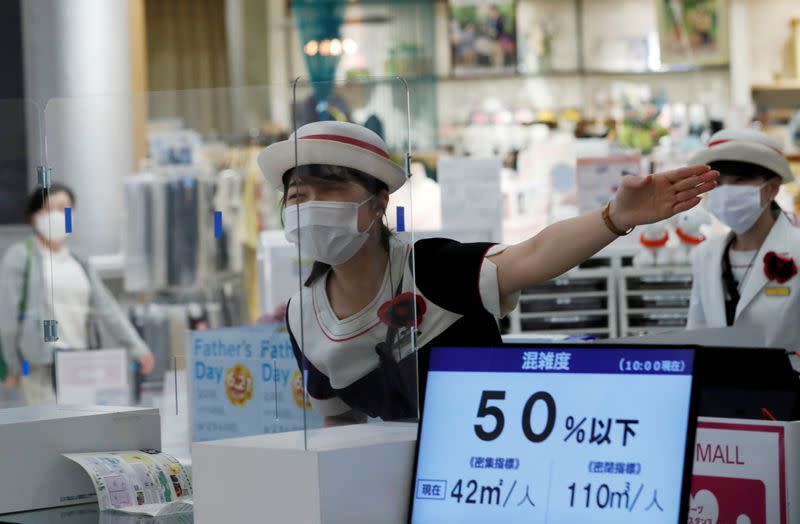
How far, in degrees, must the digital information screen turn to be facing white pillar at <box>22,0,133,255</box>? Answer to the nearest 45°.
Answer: approximately 135° to its right

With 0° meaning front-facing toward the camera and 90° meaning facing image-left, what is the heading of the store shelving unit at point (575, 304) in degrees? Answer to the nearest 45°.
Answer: approximately 0°

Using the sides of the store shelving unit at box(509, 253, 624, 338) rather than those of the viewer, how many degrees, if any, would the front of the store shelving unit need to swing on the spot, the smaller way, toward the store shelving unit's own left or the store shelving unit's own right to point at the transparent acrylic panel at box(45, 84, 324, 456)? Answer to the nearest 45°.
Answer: approximately 90° to the store shelving unit's own right

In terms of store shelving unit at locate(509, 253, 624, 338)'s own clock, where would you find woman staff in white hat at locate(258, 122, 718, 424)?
The woman staff in white hat is roughly at 12 o'clock from the store shelving unit.

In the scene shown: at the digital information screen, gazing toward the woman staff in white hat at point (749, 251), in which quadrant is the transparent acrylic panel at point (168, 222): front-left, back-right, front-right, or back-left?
front-left

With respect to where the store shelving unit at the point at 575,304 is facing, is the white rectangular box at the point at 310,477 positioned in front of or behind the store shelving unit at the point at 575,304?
in front

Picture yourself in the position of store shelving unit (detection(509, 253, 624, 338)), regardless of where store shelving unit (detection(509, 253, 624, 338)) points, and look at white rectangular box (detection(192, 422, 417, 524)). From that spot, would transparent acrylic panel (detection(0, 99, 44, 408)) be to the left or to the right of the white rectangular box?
right

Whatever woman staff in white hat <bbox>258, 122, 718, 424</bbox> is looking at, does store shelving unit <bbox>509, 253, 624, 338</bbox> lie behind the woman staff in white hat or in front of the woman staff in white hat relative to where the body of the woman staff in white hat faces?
behind

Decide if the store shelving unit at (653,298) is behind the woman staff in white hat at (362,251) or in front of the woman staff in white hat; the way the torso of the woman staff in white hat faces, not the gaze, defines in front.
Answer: behind

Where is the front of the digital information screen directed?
toward the camera

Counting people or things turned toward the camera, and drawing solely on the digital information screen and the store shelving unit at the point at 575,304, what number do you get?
2

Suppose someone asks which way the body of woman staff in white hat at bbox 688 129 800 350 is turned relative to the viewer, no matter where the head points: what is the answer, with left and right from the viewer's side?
facing the viewer and to the left of the viewer
